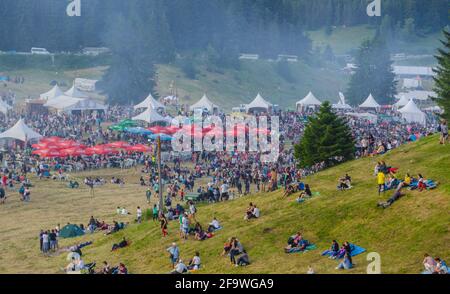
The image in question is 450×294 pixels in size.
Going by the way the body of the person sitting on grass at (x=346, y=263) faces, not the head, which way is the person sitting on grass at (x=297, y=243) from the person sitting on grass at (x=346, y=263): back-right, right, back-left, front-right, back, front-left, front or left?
front-right

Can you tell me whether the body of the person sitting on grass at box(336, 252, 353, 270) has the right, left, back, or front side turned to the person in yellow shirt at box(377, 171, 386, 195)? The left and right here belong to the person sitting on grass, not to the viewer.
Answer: right

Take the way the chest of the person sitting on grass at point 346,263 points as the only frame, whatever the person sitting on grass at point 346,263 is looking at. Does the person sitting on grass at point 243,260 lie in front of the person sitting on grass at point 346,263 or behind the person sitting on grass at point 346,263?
in front

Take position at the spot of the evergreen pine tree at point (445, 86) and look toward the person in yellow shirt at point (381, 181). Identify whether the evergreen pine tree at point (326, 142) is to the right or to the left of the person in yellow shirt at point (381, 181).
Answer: right

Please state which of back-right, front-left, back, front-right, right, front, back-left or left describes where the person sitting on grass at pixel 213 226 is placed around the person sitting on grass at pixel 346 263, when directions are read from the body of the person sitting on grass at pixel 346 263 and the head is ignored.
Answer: front-right

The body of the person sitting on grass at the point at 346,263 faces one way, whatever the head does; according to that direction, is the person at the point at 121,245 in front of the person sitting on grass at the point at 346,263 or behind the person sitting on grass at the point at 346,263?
in front

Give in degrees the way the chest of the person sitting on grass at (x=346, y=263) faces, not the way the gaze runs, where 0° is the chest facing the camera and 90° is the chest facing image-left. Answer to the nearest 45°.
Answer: approximately 90°
